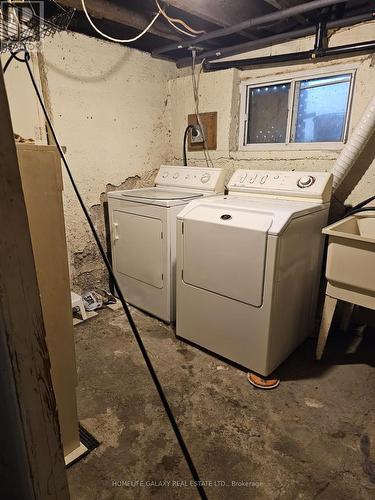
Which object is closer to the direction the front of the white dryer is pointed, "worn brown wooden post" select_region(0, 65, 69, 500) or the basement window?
the worn brown wooden post

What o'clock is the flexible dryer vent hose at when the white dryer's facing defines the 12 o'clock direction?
The flexible dryer vent hose is roughly at 8 o'clock from the white dryer.

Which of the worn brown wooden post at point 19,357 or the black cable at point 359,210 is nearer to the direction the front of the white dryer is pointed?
the worn brown wooden post

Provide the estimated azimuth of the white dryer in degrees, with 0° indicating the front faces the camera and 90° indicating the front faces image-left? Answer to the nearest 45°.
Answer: approximately 45°

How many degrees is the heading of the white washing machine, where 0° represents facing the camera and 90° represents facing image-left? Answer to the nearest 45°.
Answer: approximately 45°

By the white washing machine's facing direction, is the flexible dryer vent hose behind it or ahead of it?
behind

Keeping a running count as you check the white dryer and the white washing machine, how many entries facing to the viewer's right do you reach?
0

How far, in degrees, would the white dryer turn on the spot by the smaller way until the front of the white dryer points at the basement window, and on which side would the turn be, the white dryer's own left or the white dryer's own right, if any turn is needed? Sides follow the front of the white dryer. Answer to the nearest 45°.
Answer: approximately 135° to the white dryer's own left

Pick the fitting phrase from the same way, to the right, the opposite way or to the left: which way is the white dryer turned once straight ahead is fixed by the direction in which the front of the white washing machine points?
the same way

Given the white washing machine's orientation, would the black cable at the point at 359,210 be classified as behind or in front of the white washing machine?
behind
